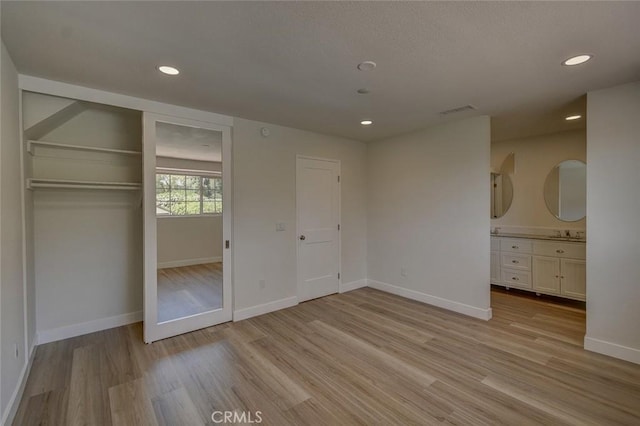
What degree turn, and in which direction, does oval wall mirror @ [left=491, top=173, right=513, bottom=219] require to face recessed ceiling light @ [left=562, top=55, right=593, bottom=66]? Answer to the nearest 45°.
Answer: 0° — it already faces it

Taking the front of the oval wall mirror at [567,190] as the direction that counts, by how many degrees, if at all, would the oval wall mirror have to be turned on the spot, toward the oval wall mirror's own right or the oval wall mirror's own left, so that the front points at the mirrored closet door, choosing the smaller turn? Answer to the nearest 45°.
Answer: approximately 45° to the oval wall mirror's own right

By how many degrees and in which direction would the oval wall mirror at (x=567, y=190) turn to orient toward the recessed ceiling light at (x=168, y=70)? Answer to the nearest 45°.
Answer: approximately 45° to its right

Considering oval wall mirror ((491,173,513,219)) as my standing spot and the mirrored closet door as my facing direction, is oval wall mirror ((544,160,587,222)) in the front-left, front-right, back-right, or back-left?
back-left

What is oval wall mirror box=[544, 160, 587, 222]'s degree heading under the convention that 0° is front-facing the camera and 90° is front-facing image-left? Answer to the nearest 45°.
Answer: approximately 0°

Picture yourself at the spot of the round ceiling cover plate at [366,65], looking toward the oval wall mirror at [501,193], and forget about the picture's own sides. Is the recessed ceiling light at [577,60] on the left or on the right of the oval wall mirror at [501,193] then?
right

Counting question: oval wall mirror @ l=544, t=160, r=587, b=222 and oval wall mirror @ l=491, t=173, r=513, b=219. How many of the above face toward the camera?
2

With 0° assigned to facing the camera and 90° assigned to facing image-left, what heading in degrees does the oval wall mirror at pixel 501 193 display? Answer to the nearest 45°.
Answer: approximately 0°

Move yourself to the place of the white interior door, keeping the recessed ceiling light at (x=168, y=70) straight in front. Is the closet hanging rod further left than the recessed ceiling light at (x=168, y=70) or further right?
right

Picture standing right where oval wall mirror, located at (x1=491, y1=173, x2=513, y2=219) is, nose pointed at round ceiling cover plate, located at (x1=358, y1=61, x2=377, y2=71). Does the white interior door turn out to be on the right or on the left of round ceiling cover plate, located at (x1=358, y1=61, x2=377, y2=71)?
right
